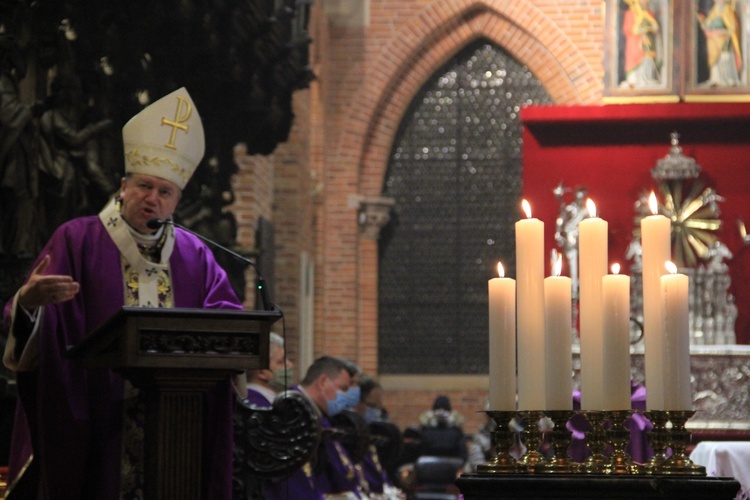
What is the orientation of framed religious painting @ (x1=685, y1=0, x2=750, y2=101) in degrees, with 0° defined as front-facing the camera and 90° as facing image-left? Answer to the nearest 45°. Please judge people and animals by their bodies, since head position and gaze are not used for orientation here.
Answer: approximately 0°

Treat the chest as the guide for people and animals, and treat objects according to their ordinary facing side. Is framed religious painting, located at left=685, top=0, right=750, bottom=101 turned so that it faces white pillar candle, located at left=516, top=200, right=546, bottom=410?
yes

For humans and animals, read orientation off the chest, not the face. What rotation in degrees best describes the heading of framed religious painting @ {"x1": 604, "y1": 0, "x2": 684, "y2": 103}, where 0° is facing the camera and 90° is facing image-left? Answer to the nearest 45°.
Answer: approximately 0°

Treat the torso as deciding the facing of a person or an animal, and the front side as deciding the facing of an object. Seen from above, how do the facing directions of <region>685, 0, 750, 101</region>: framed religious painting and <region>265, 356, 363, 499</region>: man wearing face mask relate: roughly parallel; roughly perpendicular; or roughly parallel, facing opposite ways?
roughly perpendicular
